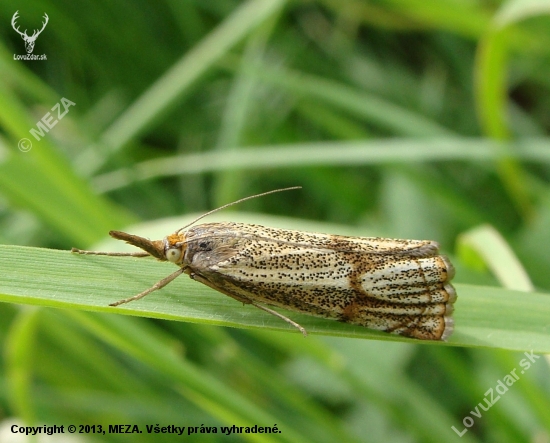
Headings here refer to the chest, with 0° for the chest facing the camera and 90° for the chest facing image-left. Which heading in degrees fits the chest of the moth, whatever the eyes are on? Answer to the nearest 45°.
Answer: approximately 90°
